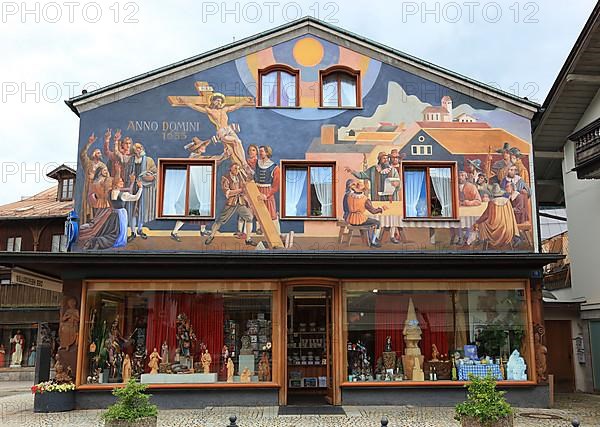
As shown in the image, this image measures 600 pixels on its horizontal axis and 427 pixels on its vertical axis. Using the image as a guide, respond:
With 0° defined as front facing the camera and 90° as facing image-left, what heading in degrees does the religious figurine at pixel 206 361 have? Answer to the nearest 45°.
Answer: approximately 0°

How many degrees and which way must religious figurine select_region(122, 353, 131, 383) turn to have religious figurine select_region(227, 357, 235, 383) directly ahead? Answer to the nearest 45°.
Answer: approximately 90° to its left

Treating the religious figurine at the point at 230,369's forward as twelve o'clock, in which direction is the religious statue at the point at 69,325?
the religious statue at the point at 69,325 is roughly at 3 o'clock from the religious figurine at the point at 230,369.
